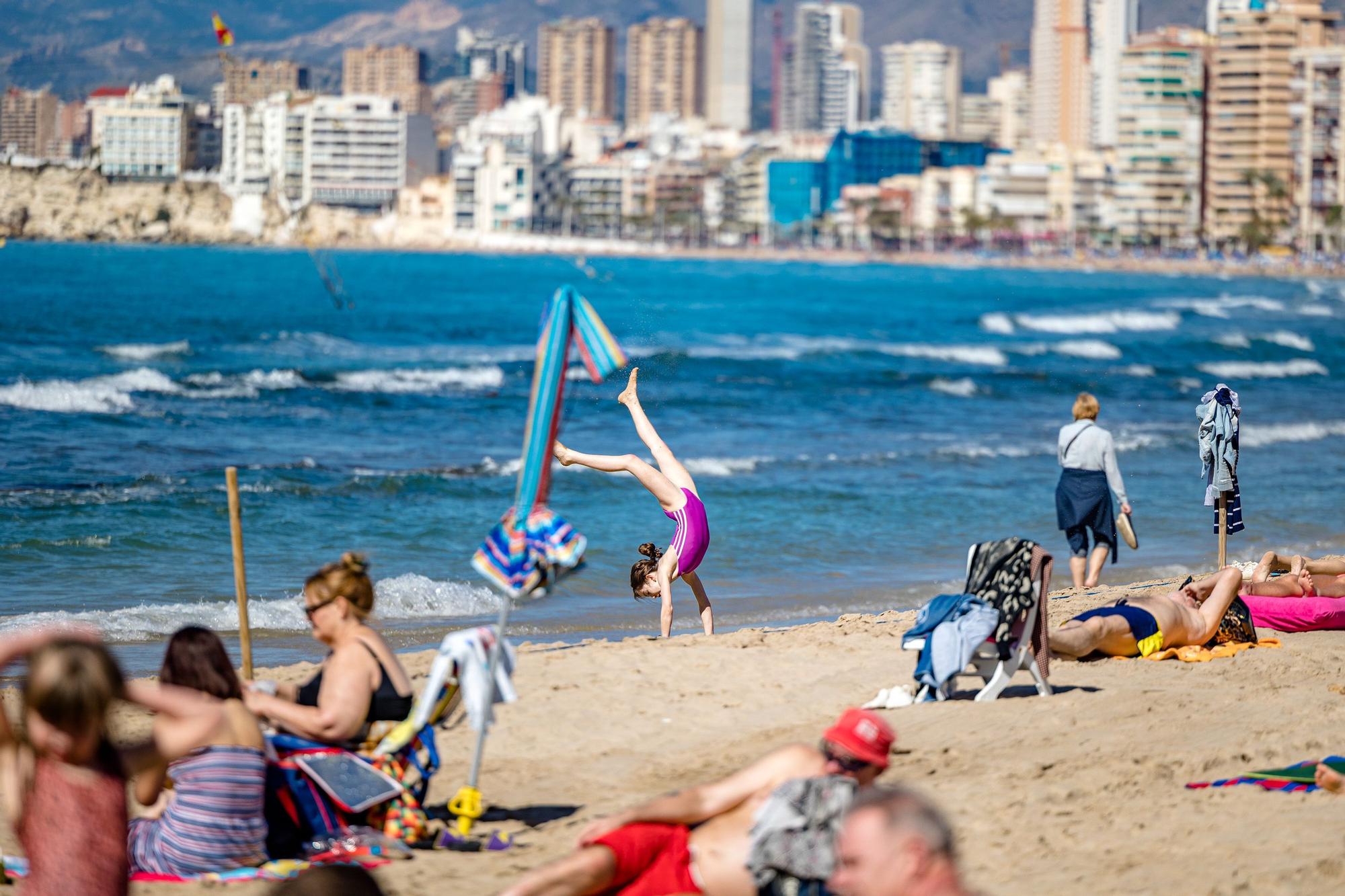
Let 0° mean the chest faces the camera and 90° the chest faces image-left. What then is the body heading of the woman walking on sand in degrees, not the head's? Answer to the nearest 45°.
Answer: approximately 180°

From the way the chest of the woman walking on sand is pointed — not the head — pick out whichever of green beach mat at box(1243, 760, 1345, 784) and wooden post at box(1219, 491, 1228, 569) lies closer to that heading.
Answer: the wooden post

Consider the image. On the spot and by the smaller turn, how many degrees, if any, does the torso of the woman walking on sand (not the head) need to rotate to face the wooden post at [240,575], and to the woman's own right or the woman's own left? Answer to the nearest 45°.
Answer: approximately 135° to the woman's own left
